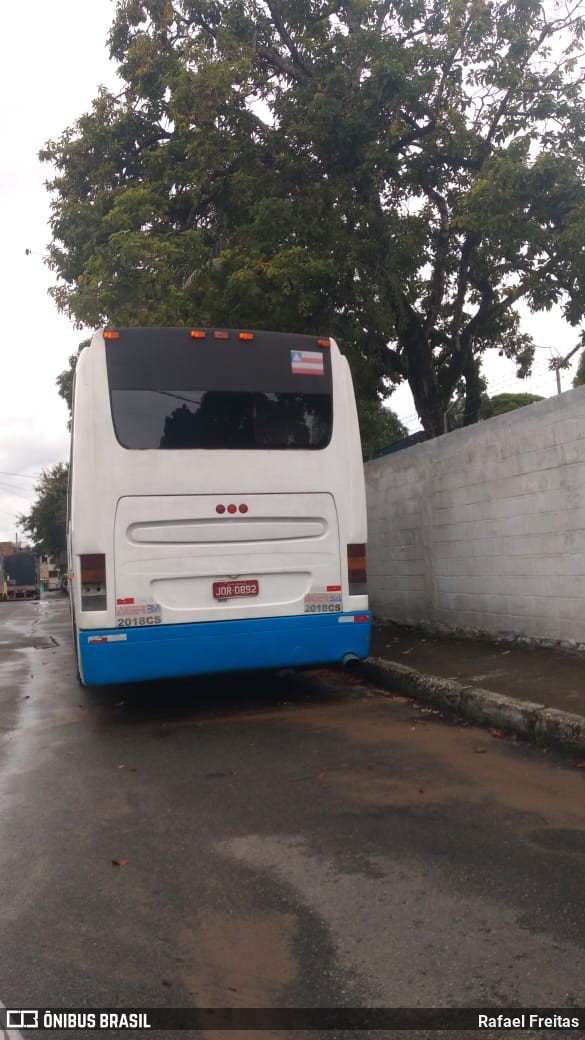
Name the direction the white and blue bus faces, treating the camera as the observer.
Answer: facing away from the viewer
